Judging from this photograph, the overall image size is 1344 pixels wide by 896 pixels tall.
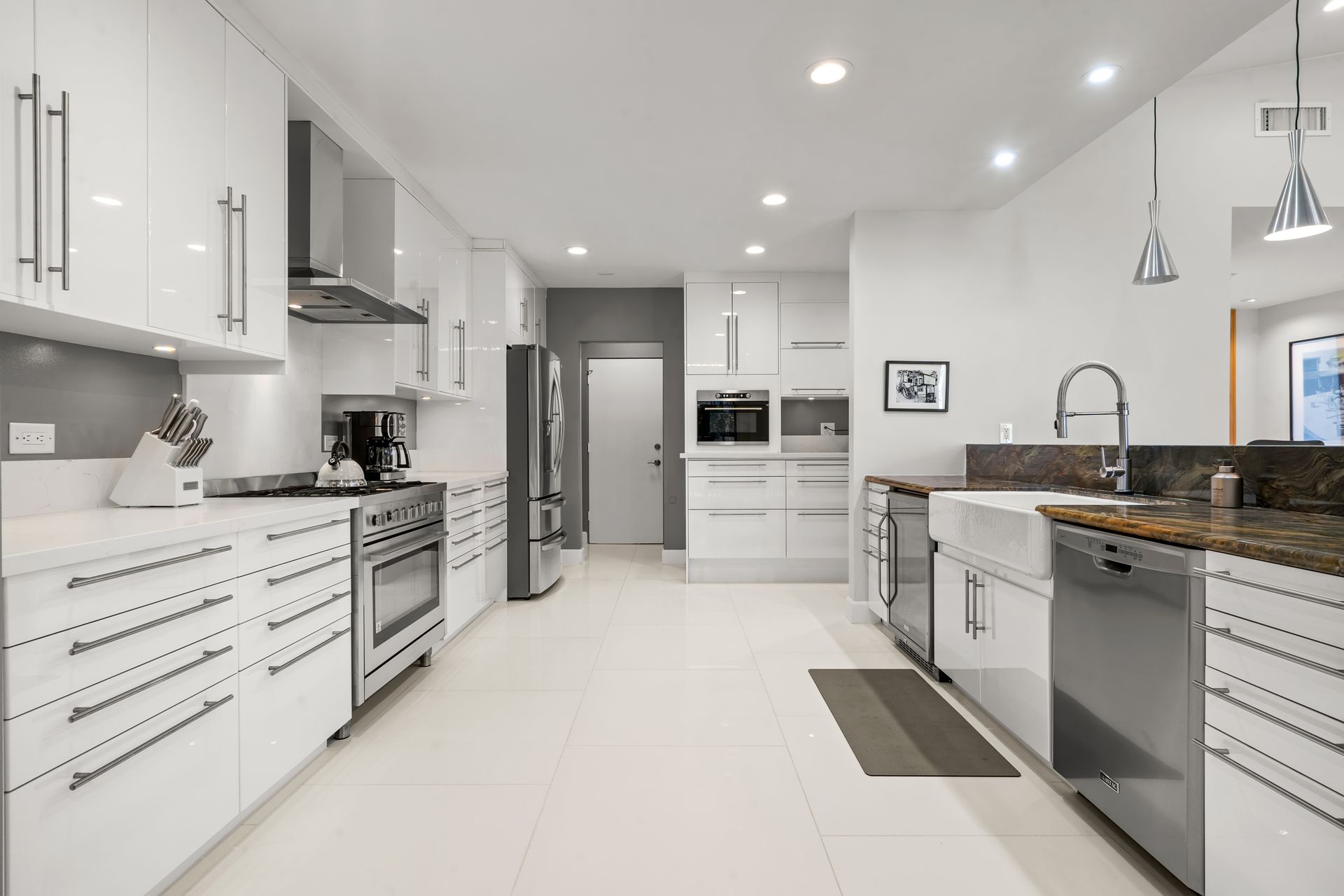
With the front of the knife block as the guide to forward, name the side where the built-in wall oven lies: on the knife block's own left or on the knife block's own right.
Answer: on the knife block's own left

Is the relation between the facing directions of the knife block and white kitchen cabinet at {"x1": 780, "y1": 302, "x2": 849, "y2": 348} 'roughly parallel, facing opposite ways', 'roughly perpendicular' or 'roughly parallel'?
roughly perpendicular

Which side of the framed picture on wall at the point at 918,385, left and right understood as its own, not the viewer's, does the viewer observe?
front

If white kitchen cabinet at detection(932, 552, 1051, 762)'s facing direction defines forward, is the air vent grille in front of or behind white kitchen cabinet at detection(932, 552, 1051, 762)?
behind

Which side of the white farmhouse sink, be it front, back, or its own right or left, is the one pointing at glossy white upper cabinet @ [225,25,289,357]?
front

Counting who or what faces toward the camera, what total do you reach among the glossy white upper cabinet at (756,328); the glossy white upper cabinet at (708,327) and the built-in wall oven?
3

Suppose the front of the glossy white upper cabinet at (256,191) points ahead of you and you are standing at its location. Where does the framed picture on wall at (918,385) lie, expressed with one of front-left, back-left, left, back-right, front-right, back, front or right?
front-left

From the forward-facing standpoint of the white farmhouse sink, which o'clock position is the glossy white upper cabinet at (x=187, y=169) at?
The glossy white upper cabinet is roughly at 12 o'clock from the white farmhouse sink.

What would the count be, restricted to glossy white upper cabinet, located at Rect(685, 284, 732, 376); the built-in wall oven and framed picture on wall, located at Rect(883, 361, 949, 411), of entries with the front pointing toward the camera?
3

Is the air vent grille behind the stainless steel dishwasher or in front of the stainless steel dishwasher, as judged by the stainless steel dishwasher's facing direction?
behind

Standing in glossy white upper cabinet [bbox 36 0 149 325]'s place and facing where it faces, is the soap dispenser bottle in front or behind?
in front

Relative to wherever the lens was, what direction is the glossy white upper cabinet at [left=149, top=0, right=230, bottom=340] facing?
facing the viewer and to the right of the viewer

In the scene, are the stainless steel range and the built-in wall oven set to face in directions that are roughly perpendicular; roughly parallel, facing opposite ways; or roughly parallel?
roughly perpendicular

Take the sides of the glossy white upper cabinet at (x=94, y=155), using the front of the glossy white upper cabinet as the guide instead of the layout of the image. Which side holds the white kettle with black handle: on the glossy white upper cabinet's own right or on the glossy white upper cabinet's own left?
on the glossy white upper cabinet's own left

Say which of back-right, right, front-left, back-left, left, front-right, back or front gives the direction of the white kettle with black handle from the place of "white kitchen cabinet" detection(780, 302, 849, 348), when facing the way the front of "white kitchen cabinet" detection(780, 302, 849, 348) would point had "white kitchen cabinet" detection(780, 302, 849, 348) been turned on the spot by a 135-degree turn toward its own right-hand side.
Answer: left

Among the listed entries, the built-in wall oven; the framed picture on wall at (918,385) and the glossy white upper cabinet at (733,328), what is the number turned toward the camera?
3

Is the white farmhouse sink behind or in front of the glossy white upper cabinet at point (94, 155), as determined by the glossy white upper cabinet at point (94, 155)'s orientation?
in front

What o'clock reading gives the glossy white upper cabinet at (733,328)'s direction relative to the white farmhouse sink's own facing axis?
The glossy white upper cabinet is roughly at 3 o'clock from the white farmhouse sink.
